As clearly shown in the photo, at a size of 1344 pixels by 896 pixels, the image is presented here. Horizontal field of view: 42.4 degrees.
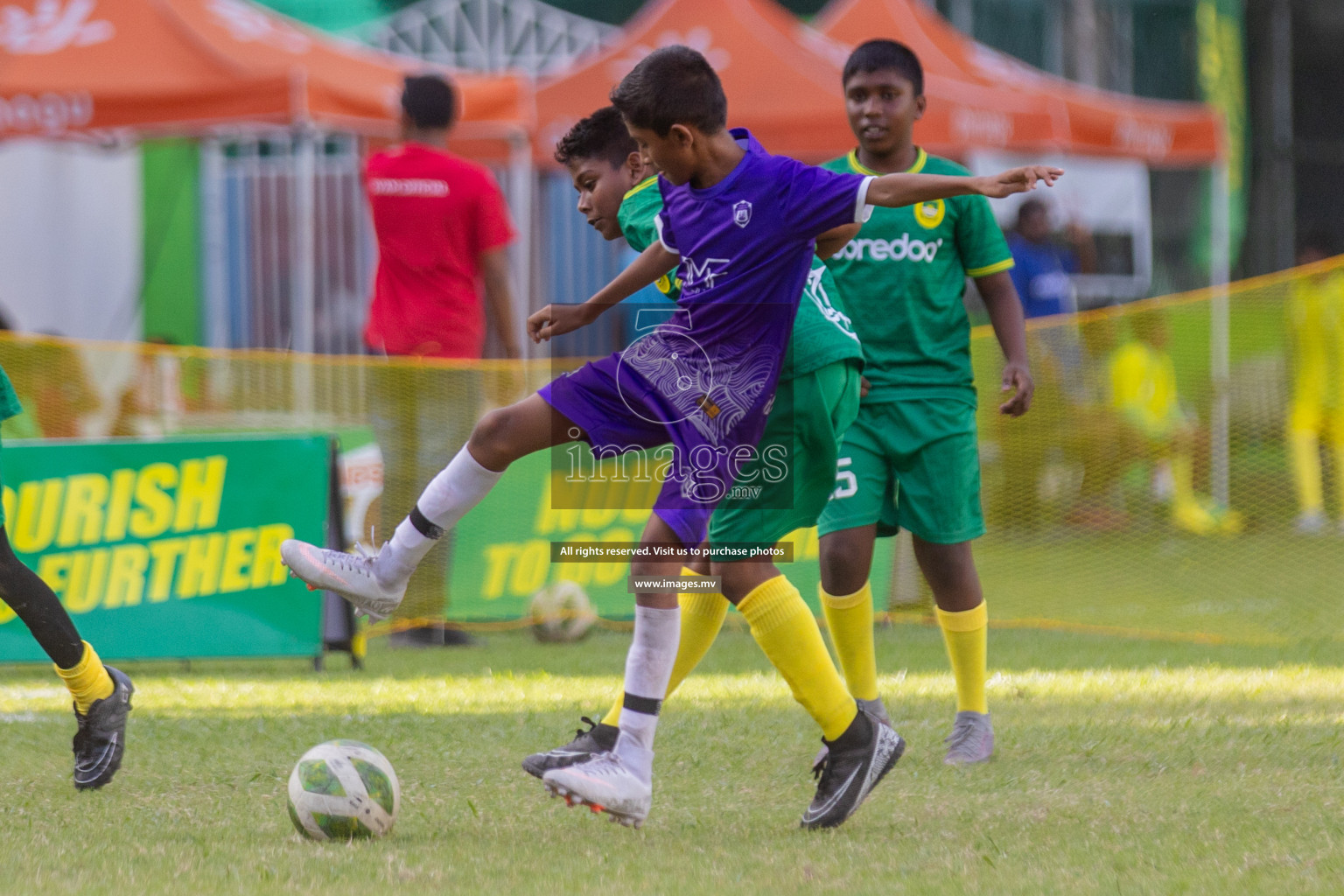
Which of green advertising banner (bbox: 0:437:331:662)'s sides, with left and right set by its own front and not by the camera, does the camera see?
front

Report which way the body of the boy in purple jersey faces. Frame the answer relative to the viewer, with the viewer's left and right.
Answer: facing the viewer and to the left of the viewer

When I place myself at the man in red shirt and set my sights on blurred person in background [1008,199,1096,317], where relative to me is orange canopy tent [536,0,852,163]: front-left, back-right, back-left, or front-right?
front-left

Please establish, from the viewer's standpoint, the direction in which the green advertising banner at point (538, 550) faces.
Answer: facing the viewer

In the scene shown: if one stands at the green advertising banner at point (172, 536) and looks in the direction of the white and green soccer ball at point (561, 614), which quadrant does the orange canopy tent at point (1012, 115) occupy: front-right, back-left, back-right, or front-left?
front-left

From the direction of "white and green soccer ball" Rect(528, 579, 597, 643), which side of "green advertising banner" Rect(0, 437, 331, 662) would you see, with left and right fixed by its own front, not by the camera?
left

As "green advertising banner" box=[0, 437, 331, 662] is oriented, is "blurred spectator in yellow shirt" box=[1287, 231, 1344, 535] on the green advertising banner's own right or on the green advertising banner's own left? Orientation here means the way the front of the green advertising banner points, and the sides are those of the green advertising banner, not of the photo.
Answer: on the green advertising banner's own left

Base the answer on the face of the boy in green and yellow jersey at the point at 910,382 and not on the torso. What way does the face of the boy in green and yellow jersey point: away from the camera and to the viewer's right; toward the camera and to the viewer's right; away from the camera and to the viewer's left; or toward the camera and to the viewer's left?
toward the camera and to the viewer's left

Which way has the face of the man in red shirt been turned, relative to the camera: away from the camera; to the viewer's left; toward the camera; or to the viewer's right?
away from the camera

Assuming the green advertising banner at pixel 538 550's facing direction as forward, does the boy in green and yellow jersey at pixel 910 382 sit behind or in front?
in front
